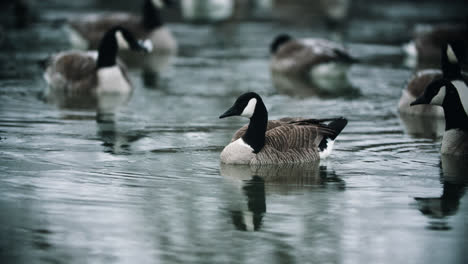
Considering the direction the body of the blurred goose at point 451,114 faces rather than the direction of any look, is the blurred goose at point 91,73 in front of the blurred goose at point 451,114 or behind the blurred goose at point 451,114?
in front

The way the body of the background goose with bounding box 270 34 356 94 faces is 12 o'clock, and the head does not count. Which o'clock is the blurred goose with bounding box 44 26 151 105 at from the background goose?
The blurred goose is roughly at 11 o'clock from the background goose.

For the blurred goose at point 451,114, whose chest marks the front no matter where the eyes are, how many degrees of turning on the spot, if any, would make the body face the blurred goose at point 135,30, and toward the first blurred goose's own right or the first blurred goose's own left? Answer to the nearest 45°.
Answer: approximately 45° to the first blurred goose's own right

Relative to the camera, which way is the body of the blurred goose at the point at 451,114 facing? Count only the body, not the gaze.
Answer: to the viewer's left

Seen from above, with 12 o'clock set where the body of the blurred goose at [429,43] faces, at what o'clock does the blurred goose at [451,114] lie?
the blurred goose at [451,114] is roughly at 3 o'clock from the blurred goose at [429,43].

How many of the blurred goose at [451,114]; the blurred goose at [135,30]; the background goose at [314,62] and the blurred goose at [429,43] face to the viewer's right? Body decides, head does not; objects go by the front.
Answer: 2

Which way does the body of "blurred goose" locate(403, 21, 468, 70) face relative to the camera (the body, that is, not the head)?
to the viewer's right

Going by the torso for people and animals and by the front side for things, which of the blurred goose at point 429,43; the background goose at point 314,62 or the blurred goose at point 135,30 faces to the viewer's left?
the background goose

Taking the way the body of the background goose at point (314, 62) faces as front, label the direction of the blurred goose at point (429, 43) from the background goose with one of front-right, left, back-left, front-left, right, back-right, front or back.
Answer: back-right

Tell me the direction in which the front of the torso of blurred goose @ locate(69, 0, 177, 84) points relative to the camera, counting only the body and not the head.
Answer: to the viewer's right

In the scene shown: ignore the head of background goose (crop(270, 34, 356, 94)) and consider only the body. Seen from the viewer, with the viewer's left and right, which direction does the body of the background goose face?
facing to the left of the viewer

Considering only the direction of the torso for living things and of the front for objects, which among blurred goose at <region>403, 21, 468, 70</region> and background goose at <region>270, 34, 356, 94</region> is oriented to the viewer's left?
the background goose
